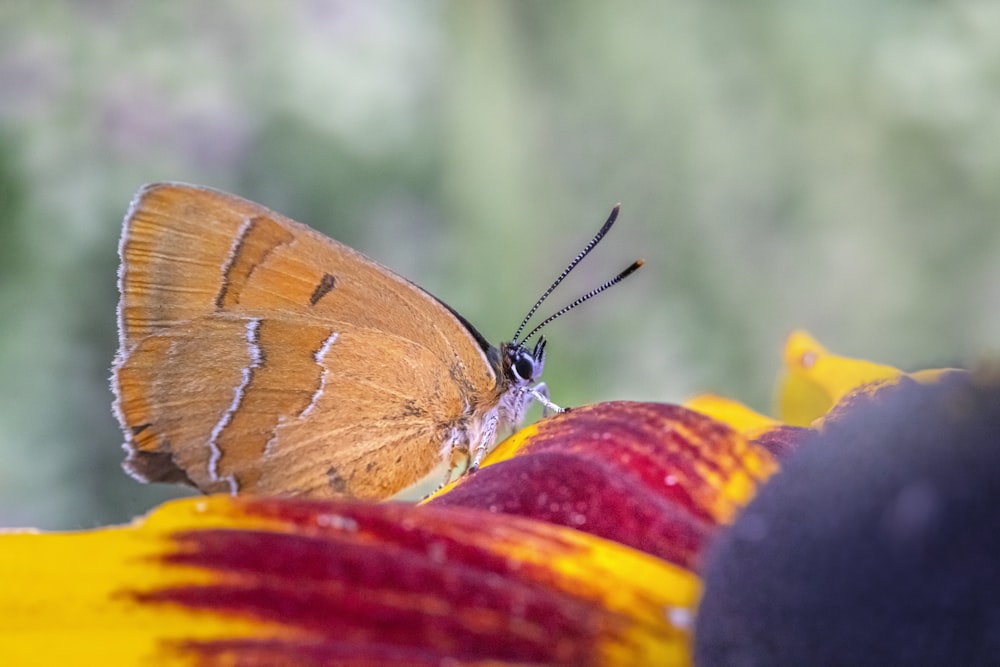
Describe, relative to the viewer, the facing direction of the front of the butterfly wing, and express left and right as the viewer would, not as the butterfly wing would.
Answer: facing to the right of the viewer
